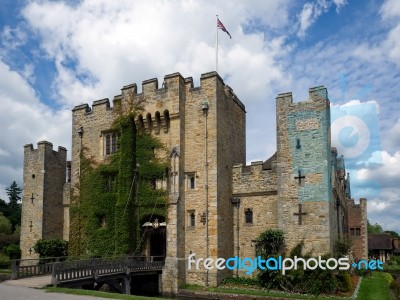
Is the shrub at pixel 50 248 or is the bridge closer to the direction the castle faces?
the bridge

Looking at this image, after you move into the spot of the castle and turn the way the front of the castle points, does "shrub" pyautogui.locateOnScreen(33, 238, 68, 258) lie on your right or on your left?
on your right

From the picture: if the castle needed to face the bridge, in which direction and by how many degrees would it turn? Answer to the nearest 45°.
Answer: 0° — it already faces it

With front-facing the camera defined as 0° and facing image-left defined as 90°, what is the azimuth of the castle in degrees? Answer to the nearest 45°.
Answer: approximately 45°
